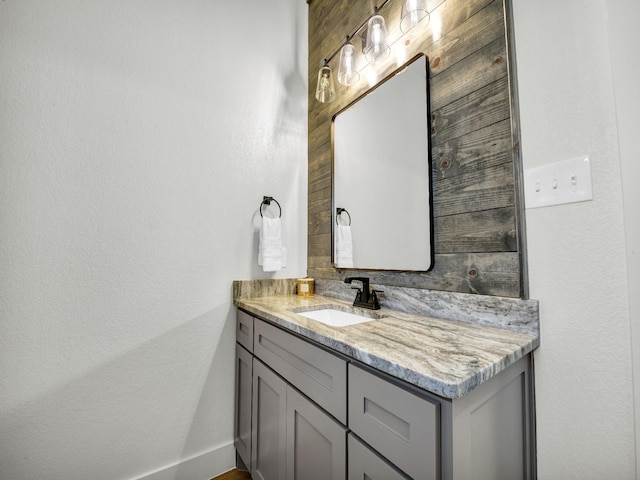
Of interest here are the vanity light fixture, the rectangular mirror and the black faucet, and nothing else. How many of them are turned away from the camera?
0

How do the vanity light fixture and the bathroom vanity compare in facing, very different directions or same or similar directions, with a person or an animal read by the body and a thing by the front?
same or similar directions

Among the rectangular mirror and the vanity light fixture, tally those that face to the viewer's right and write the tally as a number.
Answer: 0

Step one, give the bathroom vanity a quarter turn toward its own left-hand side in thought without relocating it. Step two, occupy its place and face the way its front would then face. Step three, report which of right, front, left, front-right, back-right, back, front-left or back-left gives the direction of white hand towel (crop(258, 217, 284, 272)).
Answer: back

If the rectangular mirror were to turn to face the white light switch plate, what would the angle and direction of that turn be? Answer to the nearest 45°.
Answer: approximately 90° to its left

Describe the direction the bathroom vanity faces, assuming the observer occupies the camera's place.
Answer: facing the viewer and to the left of the viewer
